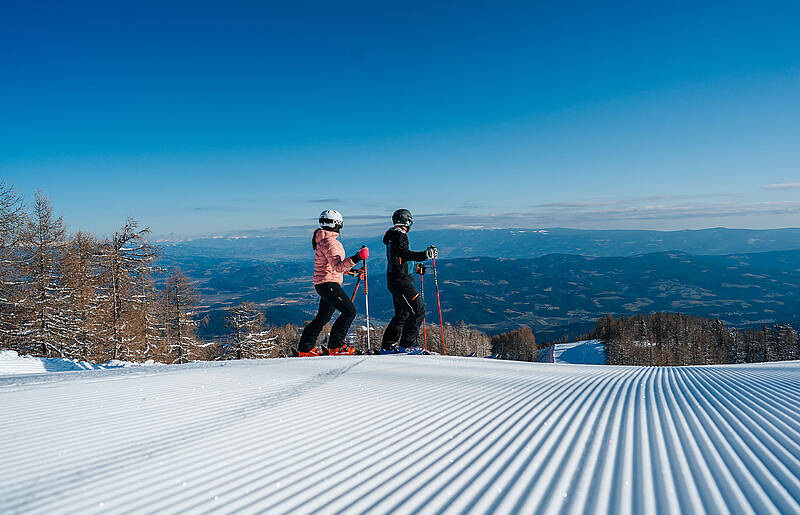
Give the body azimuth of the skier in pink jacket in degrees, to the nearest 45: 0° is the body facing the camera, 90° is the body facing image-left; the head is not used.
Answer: approximately 270°

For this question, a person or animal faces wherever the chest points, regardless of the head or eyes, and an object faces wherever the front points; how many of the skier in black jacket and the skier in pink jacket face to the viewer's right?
2

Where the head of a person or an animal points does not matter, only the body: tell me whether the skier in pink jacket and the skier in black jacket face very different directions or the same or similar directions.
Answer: same or similar directions

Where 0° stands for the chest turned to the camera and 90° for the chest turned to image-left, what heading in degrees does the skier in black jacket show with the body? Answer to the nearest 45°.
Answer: approximately 270°

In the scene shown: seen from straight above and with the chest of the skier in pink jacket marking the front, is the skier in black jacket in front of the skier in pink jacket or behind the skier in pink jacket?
in front

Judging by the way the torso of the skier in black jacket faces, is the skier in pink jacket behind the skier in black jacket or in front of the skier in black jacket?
behind

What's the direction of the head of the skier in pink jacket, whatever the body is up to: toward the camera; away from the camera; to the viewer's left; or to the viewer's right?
to the viewer's right
